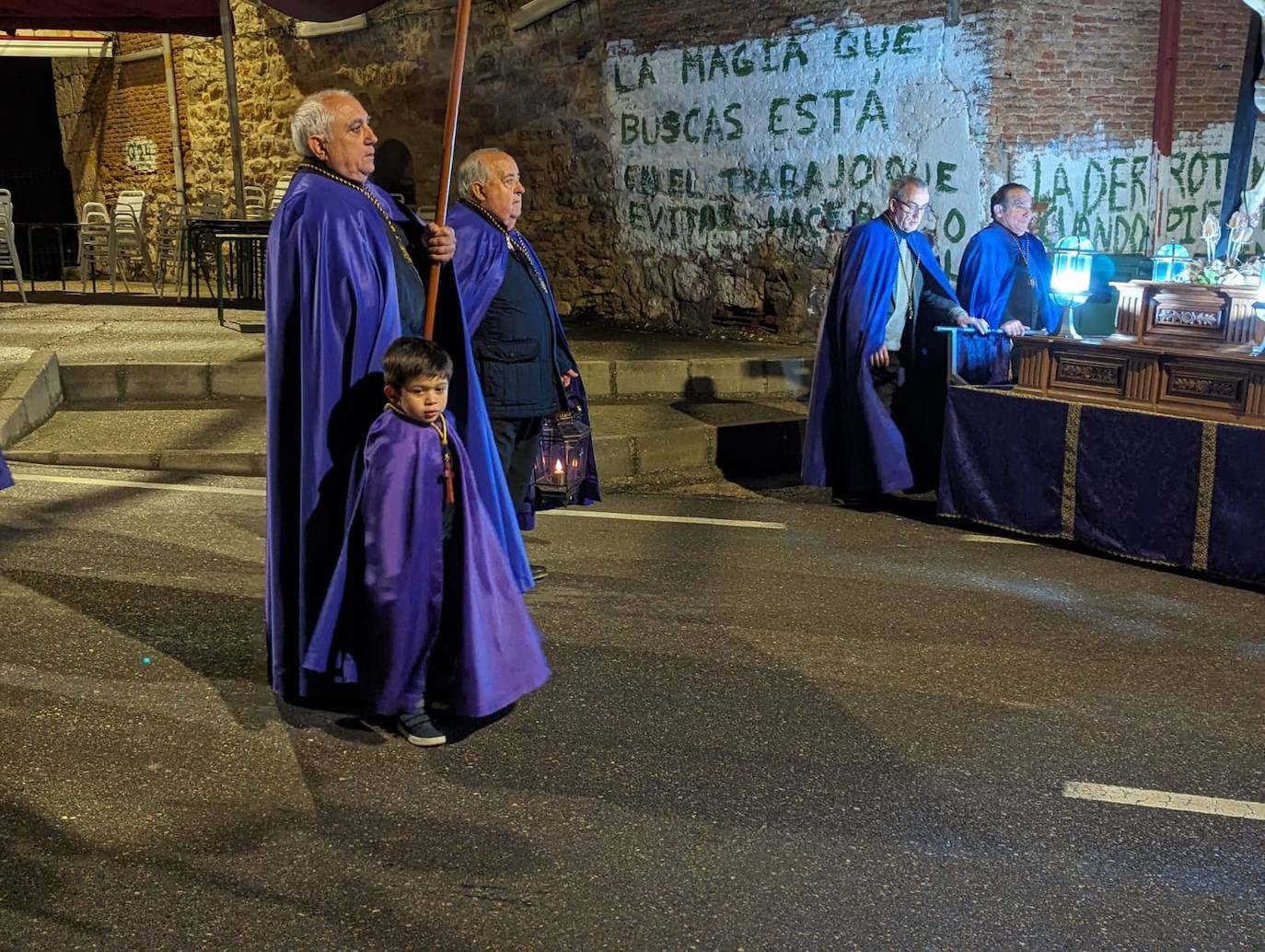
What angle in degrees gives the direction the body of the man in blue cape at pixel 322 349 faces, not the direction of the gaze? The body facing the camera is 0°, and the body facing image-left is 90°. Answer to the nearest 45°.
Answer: approximately 270°

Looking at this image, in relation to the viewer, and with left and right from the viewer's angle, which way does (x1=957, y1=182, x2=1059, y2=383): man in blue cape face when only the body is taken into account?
facing the viewer and to the right of the viewer

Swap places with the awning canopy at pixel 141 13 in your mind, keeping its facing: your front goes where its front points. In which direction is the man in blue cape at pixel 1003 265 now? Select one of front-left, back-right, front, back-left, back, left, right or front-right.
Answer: front-left

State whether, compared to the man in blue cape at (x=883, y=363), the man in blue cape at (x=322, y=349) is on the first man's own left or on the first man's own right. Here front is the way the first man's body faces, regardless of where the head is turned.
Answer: on the first man's own right

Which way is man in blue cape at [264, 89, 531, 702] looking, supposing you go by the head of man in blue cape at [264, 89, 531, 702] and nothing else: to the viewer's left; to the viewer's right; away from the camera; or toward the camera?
to the viewer's right

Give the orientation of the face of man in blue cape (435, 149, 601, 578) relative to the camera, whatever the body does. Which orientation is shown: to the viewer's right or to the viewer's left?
to the viewer's right

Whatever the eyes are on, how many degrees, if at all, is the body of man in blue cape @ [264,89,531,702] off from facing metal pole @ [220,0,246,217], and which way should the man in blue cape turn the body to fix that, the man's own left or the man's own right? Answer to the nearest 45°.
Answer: approximately 90° to the man's own left

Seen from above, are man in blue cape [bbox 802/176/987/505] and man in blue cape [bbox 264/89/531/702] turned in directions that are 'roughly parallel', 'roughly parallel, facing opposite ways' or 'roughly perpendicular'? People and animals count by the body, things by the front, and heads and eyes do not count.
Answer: roughly perpendicular

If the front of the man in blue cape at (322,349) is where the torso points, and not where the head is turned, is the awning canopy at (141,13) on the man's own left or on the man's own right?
on the man's own left

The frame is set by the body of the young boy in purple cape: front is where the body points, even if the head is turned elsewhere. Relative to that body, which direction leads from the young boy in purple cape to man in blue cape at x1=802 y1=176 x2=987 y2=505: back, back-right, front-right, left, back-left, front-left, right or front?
left
